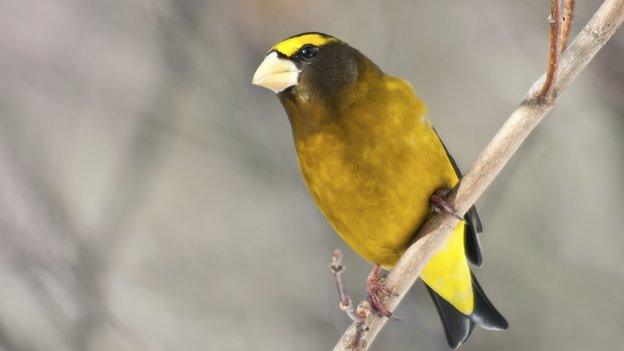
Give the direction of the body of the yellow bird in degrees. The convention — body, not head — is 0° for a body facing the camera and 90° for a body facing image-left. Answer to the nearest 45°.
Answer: approximately 45°
